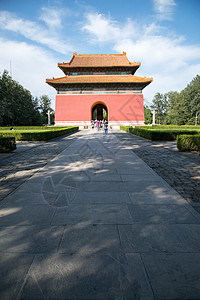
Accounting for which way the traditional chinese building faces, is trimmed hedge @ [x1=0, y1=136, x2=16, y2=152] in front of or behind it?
in front

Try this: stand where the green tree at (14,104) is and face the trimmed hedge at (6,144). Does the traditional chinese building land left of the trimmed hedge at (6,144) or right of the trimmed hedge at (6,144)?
left

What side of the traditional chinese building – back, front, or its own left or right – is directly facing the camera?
front

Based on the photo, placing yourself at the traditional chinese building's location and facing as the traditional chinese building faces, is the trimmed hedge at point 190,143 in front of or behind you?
in front

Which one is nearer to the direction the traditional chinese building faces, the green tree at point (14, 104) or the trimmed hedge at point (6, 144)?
the trimmed hedge

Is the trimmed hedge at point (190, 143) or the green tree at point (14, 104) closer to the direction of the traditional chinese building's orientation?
the trimmed hedge

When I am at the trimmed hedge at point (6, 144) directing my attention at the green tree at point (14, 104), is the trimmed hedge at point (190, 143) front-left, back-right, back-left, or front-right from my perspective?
back-right

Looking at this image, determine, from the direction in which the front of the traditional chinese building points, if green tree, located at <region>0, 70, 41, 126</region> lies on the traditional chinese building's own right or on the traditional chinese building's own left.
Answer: on the traditional chinese building's own right
